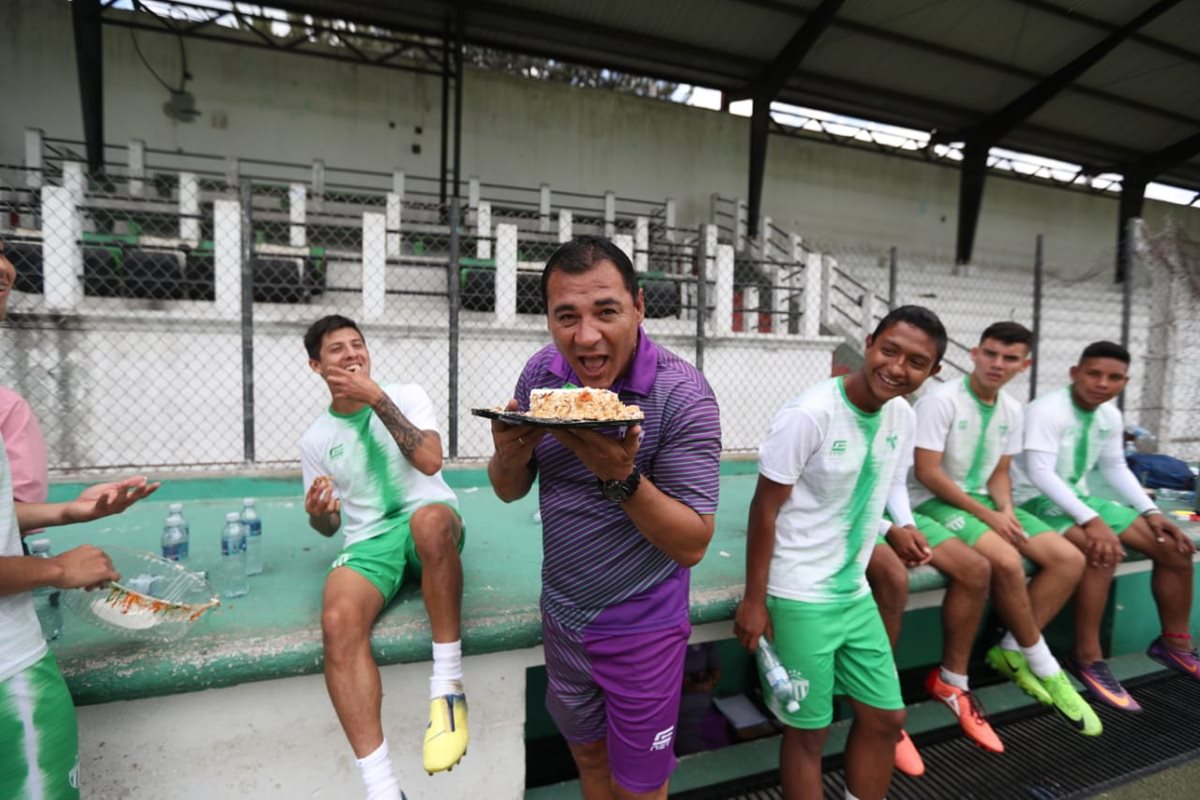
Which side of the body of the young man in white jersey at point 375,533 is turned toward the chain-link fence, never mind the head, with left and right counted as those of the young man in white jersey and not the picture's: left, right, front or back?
back

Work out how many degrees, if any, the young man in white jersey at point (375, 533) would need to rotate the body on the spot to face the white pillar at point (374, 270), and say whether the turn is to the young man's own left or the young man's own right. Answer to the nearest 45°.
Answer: approximately 180°

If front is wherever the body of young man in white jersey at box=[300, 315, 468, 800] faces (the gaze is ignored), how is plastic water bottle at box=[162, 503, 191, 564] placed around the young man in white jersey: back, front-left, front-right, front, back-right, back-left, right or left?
back-right

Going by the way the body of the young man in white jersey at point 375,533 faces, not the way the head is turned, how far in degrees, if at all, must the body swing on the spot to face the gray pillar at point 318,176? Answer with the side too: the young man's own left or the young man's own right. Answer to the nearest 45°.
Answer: approximately 180°

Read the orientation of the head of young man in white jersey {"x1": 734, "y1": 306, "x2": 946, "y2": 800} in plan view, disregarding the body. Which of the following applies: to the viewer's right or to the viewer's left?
to the viewer's left

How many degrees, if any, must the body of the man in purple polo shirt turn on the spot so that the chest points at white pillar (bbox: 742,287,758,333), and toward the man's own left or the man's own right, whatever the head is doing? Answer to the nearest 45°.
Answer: approximately 135° to the man's own right

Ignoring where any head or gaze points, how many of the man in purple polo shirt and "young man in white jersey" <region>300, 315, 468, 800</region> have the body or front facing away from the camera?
0

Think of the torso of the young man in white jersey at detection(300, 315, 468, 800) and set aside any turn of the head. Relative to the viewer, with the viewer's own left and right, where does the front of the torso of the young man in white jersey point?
facing the viewer

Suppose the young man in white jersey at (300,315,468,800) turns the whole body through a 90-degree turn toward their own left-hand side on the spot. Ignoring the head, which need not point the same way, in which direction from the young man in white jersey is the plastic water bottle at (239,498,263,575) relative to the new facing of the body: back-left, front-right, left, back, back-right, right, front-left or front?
back-left

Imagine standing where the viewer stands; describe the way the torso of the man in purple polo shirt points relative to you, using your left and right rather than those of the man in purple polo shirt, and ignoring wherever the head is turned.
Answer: facing the viewer and to the left of the viewer
